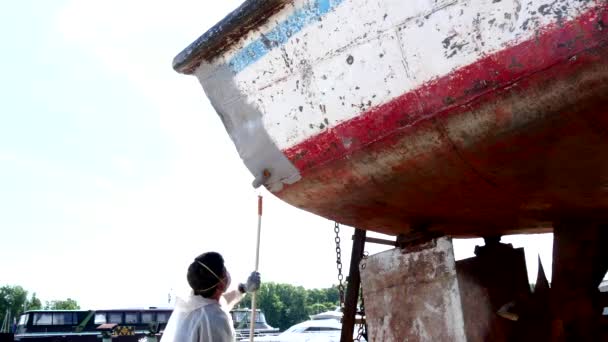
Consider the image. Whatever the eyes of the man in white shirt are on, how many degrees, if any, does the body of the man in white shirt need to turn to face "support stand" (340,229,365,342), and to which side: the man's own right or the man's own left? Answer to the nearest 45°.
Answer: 0° — they already face it

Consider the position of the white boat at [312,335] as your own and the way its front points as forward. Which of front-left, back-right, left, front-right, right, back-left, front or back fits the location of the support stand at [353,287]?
left

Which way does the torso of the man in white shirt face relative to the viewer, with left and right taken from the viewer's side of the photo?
facing away from the viewer and to the right of the viewer

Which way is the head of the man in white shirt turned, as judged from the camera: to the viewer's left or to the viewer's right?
to the viewer's right

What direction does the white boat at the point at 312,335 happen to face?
to the viewer's left

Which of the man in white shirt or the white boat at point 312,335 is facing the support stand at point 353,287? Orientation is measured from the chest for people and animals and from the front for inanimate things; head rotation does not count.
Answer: the man in white shirt

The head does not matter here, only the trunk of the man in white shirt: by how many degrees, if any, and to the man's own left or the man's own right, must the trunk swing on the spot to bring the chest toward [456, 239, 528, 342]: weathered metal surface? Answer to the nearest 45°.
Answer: approximately 45° to the man's own right
